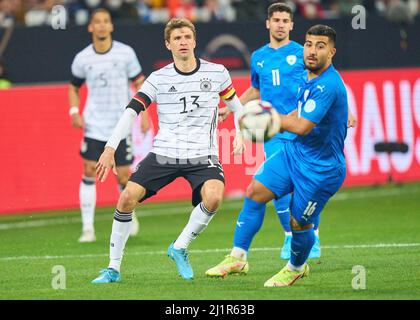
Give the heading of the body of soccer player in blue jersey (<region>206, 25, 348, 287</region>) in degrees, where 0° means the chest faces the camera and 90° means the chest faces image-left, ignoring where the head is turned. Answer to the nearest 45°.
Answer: approximately 45°

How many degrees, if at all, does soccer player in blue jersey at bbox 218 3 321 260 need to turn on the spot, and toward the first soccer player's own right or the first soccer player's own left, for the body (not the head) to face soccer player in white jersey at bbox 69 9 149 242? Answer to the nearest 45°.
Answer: approximately 135° to the first soccer player's own right

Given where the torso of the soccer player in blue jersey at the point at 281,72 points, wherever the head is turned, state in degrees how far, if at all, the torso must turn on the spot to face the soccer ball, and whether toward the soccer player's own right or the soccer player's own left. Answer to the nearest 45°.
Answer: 0° — they already face it

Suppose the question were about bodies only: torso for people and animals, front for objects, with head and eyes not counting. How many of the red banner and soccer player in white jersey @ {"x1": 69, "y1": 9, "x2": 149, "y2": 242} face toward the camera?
2

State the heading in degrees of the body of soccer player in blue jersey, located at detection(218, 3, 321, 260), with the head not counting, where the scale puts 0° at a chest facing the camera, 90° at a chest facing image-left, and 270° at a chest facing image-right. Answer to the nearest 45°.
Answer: approximately 0°

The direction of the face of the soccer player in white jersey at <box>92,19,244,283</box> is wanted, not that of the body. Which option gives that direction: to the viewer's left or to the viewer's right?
to the viewer's right
